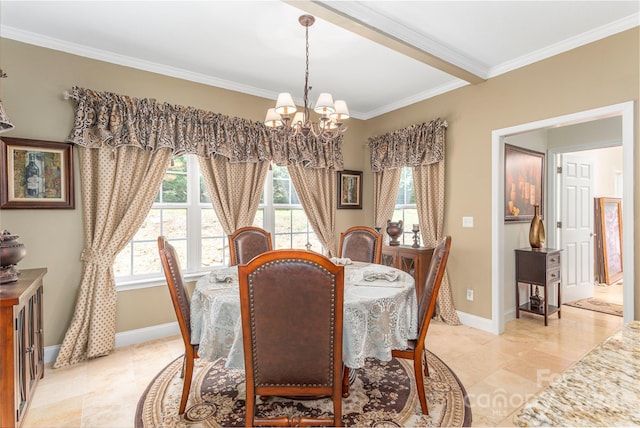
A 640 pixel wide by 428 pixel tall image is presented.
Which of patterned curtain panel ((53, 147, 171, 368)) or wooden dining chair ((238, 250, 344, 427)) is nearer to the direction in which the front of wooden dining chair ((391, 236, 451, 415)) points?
the patterned curtain panel

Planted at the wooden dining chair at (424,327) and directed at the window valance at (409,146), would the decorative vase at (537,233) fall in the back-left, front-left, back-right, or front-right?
front-right

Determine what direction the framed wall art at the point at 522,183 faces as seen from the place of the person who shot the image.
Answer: facing the viewer and to the right of the viewer

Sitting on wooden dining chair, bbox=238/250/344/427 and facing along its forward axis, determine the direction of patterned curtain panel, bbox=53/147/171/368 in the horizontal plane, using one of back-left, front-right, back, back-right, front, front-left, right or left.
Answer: front-left

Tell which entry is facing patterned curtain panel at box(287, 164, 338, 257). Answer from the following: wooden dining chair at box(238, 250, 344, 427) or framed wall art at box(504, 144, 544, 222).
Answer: the wooden dining chair

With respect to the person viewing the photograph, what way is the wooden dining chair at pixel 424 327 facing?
facing to the left of the viewer

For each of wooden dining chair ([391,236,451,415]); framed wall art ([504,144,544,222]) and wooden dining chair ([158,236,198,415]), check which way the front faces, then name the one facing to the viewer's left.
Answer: wooden dining chair ([391,236,451,415])

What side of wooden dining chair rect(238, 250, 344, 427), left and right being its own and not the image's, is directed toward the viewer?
back

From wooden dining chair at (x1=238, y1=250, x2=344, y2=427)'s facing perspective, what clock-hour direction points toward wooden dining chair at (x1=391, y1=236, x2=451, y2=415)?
wooden dining chair at (x1=391, y1=236, x2=451, y2=415) is roughly at 2 o'clock from wooden dining chair at (x1=238, y1=250, x2=344, y2=427).

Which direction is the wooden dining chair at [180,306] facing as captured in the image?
to the viewer's right

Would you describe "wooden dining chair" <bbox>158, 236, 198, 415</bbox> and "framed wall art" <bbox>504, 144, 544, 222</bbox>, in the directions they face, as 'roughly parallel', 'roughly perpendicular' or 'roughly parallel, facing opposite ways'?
roughly perpendicular

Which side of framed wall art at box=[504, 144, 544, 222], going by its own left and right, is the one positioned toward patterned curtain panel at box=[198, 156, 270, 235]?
right

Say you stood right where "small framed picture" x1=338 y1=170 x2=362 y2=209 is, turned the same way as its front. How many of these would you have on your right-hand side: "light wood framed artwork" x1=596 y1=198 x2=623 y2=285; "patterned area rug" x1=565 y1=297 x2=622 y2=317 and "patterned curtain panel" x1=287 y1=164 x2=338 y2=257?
1

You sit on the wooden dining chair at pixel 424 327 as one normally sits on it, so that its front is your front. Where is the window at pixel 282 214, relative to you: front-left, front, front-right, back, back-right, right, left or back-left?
front-right
